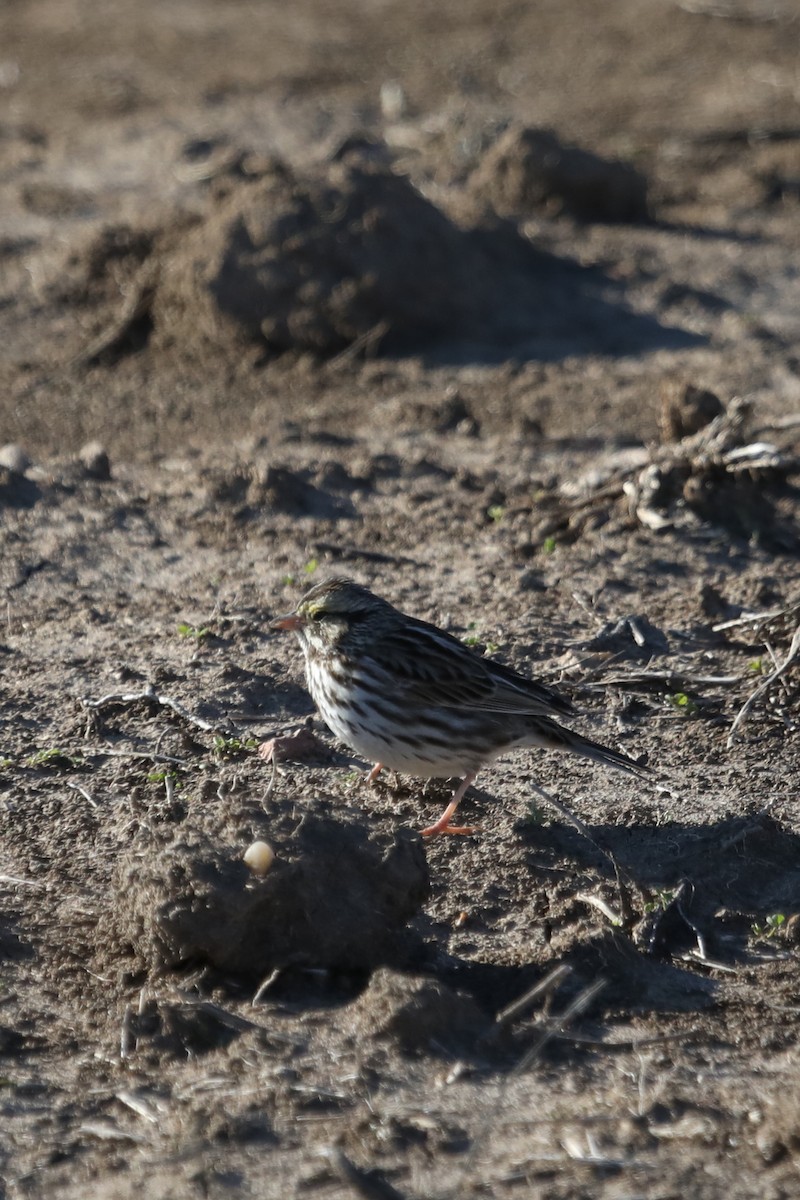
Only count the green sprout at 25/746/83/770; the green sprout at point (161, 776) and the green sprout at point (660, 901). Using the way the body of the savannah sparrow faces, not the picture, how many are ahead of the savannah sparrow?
2

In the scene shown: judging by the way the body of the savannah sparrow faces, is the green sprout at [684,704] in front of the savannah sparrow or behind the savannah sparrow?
behind

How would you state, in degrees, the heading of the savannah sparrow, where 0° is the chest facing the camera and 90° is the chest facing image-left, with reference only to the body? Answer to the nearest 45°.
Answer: approximately 90°

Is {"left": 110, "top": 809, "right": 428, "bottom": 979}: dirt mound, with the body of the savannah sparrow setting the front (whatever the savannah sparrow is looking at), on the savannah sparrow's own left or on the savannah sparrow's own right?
on the savannah sparrow's own left

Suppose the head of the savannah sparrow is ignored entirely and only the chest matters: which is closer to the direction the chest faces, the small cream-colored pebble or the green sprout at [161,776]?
the green sprout

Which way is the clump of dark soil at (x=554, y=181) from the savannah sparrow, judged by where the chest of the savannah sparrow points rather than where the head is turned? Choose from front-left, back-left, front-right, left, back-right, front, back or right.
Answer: right

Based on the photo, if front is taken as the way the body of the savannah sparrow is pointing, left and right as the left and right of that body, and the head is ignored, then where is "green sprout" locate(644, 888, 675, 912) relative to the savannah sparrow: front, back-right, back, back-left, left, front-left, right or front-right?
back-left

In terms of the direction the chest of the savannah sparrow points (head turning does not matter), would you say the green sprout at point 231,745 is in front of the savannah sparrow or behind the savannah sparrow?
in front

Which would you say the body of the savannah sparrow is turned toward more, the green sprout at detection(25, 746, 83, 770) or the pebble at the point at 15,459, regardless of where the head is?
the green sprout

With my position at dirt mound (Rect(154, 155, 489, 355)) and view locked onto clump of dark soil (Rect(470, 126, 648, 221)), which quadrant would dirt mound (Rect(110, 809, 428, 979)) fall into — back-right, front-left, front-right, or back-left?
back-right

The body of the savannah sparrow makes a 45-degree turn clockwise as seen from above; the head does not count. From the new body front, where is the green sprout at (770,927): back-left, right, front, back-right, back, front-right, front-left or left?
back

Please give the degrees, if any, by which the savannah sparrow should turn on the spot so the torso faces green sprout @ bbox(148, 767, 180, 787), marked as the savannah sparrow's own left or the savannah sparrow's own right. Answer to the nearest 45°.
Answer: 0° — it already faces it
